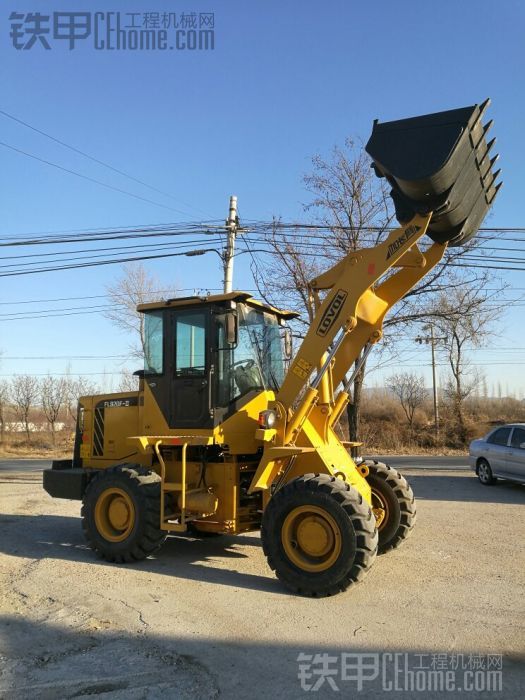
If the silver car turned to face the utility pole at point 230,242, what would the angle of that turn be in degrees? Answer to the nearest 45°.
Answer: approximately 135° to its left

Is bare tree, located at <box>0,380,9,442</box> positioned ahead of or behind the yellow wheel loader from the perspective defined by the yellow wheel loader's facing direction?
behind

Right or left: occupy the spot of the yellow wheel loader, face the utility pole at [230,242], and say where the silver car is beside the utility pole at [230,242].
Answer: right

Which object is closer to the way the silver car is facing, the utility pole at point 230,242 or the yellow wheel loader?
the yellow wheel loader

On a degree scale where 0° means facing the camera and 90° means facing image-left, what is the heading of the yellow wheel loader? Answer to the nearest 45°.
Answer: approximately 315°

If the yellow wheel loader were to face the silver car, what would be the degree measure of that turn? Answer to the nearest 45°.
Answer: approximately 90° to its left

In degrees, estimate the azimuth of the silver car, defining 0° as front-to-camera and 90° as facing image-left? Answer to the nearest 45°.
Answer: approximately 315°

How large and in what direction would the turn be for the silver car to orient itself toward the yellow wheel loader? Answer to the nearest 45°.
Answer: approximately 45° to its right

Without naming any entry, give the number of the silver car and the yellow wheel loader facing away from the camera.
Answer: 0

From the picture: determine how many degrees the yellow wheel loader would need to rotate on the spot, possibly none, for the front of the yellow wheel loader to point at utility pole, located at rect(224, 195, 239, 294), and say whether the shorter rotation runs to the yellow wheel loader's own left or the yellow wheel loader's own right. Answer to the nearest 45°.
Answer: approximately 135° to the yellow wheel loader's own left

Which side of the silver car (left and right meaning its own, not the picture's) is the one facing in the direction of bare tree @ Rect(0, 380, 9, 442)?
back
